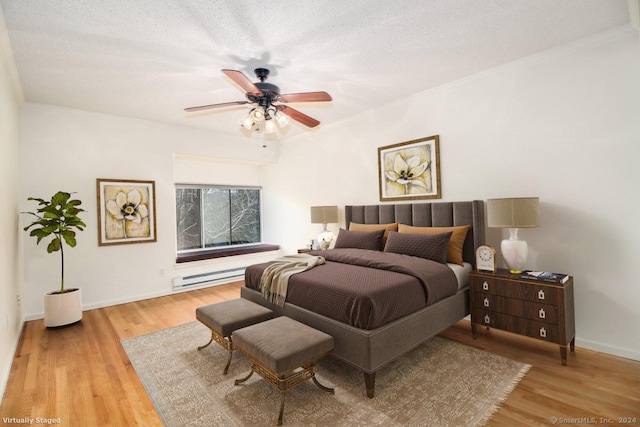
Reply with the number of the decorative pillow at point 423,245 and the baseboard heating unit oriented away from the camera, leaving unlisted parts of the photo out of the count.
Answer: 0

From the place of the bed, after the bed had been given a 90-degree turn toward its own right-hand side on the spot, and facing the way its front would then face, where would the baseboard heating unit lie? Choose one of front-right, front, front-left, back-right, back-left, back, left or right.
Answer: front

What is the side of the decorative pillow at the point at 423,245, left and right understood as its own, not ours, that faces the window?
right

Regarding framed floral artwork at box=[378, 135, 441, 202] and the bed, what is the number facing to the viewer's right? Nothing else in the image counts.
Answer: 0

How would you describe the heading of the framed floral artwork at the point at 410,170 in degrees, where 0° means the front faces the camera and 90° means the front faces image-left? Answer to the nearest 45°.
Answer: approximately 45°

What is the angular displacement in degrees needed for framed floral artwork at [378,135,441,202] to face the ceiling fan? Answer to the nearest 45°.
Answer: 0° — it already faces it

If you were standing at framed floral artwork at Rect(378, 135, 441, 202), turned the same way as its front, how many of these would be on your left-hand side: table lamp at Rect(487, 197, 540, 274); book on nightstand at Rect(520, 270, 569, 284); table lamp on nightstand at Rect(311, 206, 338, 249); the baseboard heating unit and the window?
2

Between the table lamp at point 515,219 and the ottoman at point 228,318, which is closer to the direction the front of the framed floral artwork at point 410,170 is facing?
the ottoman

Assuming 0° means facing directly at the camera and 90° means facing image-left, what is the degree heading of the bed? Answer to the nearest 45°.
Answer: approximately 45°

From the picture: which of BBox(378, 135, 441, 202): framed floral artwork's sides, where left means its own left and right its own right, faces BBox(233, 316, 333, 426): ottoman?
front

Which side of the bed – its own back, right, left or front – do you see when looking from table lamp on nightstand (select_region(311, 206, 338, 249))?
right

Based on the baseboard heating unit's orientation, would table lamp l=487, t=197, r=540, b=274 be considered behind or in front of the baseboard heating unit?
in front

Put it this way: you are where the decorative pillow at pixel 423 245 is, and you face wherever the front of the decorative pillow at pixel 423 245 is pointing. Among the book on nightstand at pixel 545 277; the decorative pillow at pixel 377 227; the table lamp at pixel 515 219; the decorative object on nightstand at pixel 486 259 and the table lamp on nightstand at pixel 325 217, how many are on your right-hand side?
2

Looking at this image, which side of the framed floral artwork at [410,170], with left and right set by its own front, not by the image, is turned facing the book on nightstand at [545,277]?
left

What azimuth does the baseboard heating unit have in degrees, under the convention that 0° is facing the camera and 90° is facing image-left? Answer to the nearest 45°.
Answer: approximately 315°

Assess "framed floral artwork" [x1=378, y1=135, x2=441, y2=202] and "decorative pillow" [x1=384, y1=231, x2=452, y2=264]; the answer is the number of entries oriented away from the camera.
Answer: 0
